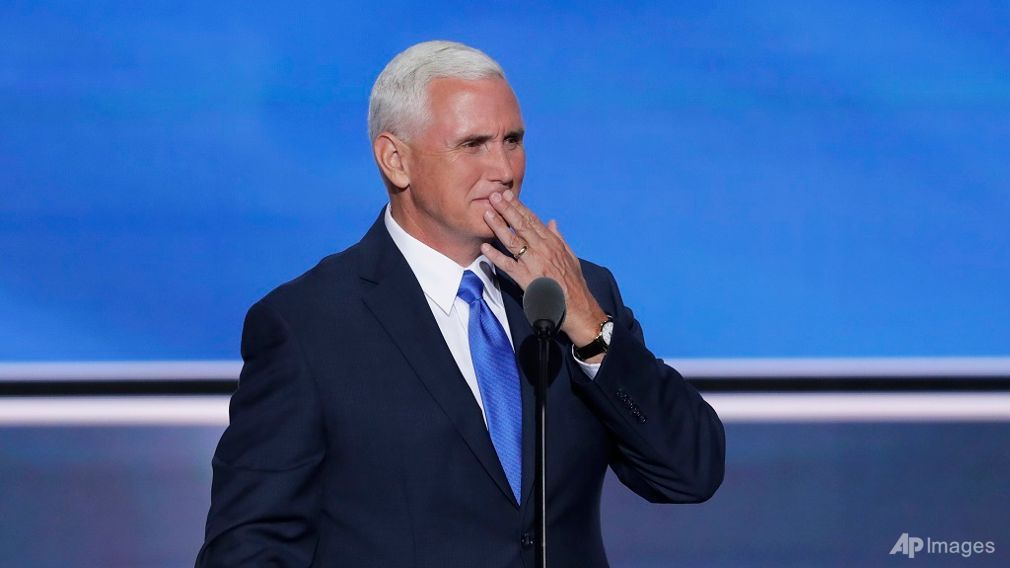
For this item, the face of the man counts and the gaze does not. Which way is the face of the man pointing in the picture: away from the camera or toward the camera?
toward the camera

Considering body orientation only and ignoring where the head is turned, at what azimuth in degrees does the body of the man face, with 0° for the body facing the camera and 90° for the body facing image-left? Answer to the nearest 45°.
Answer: approximately 315°
